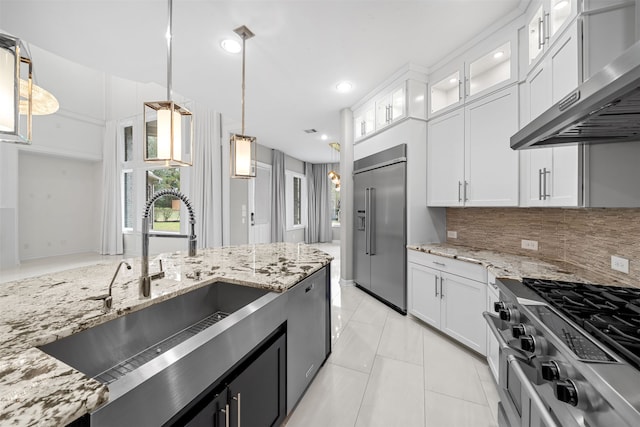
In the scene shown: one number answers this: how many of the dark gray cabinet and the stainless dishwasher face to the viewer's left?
0

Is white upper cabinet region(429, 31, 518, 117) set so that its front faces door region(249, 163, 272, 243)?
no

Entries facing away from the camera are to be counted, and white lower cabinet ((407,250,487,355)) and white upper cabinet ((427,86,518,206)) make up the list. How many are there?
0

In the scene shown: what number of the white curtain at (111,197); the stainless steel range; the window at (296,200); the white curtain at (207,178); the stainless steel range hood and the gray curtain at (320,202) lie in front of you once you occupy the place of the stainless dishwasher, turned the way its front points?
2

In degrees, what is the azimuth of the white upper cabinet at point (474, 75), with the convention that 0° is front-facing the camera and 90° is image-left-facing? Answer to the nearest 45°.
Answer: approximately 45°

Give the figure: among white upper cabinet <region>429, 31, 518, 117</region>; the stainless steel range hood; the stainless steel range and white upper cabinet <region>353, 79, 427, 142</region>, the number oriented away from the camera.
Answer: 0

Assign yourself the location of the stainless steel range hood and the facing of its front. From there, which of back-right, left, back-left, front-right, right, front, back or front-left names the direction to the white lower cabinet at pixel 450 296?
right

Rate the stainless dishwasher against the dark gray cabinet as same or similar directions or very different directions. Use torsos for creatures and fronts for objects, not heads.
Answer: same or similar directions

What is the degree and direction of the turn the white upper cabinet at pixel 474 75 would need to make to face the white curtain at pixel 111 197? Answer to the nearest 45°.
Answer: approximately 45° to its right

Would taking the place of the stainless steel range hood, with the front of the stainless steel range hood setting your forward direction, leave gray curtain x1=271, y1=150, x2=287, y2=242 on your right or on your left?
on your right

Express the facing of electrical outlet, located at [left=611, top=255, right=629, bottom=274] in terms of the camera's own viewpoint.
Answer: facing the viewer and to the left of the viewer

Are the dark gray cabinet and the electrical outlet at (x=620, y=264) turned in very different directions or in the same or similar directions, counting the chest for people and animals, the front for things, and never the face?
very different directions

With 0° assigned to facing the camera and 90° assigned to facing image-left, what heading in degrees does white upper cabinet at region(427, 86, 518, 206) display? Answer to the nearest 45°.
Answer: approximately 45°
